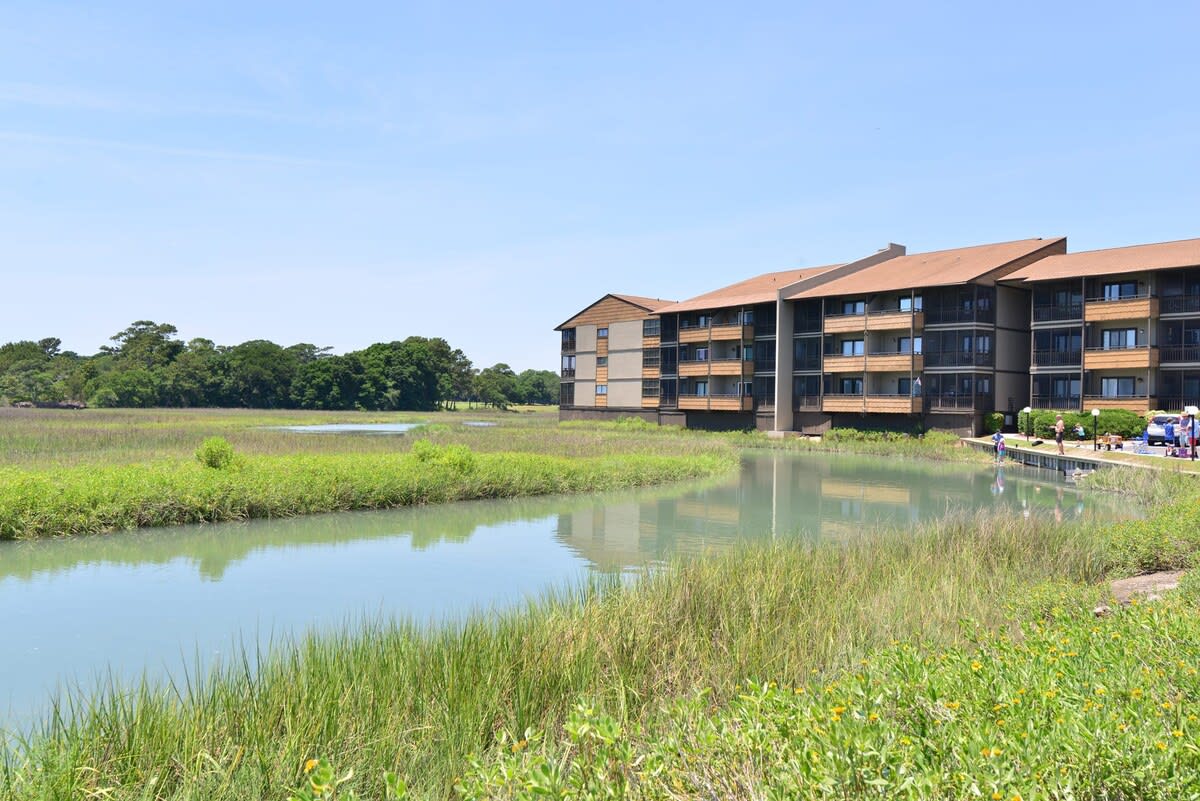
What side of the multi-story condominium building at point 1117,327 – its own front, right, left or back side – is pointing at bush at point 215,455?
front

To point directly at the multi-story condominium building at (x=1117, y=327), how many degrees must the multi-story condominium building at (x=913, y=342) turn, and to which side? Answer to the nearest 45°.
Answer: approximately 135° to its left

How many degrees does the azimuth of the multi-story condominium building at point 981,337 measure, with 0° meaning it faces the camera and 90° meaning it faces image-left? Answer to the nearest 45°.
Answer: approximately 45°

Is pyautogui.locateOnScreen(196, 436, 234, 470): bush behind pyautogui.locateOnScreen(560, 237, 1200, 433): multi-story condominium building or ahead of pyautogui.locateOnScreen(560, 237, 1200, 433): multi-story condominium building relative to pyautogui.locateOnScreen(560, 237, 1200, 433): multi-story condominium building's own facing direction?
ahead

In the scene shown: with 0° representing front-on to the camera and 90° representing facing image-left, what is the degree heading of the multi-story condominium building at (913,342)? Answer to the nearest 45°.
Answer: approximately 45°

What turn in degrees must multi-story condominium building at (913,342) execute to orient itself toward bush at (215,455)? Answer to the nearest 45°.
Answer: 0° — it already faces it

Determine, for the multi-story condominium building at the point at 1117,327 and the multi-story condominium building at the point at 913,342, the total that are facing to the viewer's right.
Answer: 0
